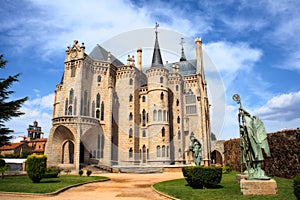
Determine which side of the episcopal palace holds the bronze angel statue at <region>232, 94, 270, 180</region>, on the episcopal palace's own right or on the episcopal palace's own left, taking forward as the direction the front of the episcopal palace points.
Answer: on the episcopal palace's own left

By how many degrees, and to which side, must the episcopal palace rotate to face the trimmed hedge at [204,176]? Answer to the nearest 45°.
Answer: approximately 45° to its left

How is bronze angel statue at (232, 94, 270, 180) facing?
to the viewer's left

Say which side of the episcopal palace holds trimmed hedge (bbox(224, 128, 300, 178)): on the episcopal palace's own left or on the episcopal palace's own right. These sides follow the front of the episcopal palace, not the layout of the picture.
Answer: on the episcopal palace's own left

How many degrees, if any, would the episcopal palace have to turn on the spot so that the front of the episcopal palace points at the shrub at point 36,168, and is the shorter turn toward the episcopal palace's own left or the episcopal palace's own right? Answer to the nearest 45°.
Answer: approximately 45° to the episcopal palace's own left

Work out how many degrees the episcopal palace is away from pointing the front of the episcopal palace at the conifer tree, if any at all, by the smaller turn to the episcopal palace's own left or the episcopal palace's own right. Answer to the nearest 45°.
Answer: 0° — it already faces it

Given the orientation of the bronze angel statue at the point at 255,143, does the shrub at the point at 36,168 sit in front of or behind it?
in front

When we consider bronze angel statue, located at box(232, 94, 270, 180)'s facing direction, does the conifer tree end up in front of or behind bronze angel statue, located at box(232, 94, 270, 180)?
in front

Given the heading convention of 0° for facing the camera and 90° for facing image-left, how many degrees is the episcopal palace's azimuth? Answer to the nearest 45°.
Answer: approximately 45°
